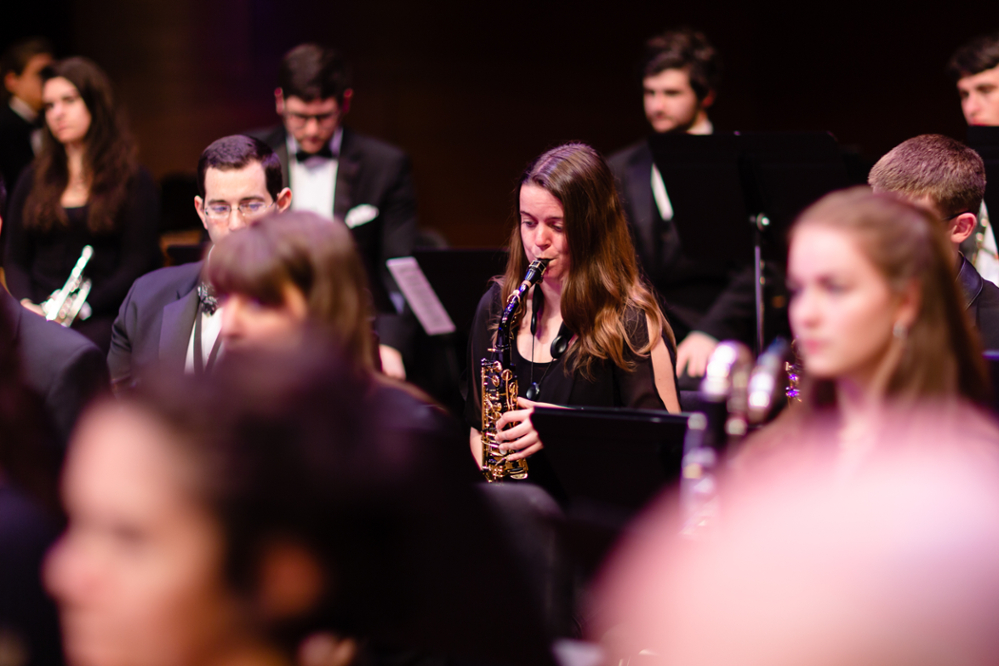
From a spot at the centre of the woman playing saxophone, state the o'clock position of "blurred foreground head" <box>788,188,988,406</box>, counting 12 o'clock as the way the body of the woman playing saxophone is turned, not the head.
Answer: The blurred foreground head is roughly at 10 o'clock from the woman playing saxophone.

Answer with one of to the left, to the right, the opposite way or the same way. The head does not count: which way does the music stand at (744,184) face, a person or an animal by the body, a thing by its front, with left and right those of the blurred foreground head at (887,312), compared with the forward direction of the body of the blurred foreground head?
the opposite way

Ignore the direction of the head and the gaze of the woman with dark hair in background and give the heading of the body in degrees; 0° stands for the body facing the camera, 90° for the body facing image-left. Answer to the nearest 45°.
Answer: approximately 45°

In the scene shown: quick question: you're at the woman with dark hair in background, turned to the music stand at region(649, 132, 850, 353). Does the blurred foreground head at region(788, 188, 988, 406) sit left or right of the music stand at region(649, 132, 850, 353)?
right

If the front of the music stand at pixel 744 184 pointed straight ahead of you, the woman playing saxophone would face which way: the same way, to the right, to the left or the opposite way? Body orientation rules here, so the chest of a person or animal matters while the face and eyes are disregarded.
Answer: the opposite way

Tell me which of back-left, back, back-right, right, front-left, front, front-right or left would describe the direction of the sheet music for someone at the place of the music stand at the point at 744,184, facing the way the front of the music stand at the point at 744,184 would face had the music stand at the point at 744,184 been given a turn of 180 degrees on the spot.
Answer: front-right

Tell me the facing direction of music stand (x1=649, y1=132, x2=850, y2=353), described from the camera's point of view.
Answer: facing away from the viewer and to the right of the viewer
